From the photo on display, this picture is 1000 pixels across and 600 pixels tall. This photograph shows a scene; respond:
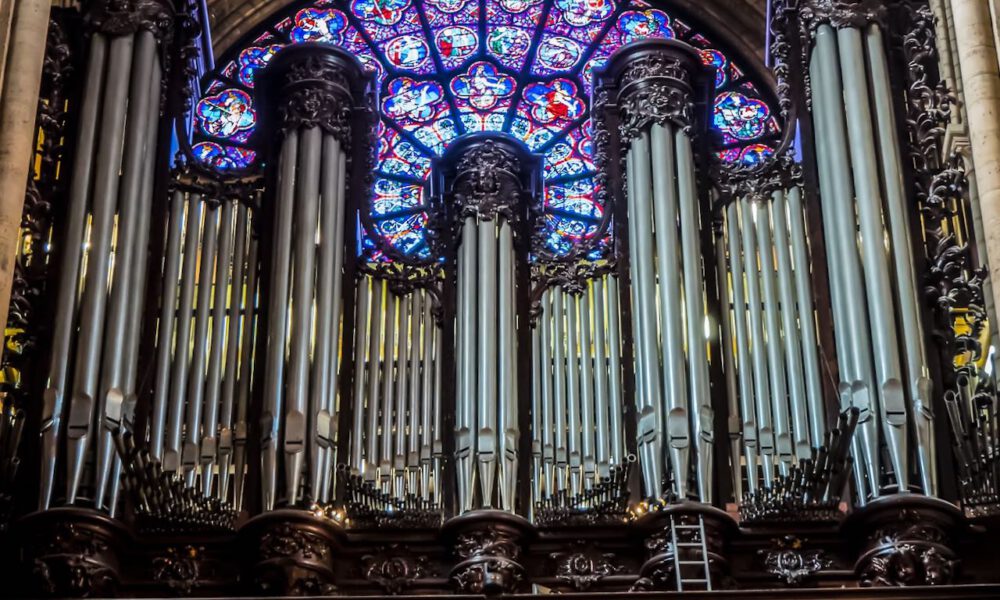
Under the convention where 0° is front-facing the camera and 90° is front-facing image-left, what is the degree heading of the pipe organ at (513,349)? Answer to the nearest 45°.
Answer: approximately 0°
